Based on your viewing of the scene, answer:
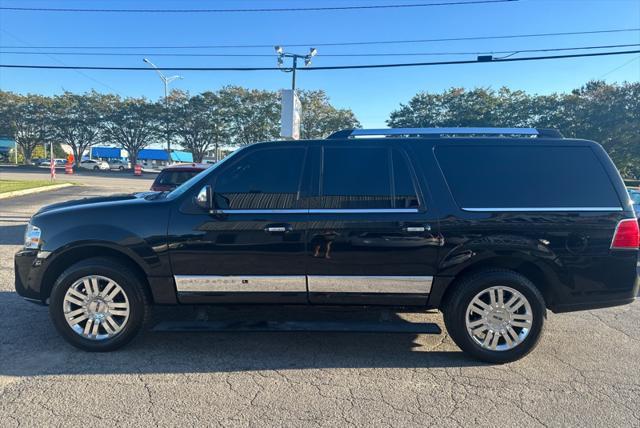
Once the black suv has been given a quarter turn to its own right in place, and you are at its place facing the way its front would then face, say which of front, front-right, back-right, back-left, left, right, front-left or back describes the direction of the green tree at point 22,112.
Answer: front-left

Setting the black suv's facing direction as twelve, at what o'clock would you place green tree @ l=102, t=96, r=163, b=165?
The green tree is roughly at 2 o'clock from the black suv.

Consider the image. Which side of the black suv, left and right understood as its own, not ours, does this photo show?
left

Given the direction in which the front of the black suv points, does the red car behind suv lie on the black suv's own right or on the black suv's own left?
on the black suv's own right

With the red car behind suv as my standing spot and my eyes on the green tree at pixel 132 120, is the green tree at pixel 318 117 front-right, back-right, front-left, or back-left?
front-right

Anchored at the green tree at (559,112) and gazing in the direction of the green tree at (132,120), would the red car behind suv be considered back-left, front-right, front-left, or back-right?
front-left

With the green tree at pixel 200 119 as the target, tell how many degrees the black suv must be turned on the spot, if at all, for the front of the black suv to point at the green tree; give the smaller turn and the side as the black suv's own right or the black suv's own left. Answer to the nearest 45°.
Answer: approximately 90° to the black suv's own right

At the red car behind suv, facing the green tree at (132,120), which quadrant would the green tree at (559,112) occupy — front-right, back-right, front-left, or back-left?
front-right

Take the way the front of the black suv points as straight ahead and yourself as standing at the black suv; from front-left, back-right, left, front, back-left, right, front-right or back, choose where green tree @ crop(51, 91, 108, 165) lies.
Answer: front-right

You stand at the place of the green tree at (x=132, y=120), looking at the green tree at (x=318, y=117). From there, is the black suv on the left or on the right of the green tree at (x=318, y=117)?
right

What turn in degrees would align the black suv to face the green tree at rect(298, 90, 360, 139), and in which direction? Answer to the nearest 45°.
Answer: approximately 90° to its right

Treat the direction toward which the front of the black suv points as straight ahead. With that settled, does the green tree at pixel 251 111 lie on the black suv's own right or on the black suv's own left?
on the black suv's own right

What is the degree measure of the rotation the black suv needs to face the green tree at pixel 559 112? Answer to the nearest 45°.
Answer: approximately 135° to its right
